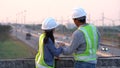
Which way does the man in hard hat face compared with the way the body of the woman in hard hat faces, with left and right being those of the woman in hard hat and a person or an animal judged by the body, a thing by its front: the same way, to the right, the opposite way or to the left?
to the left

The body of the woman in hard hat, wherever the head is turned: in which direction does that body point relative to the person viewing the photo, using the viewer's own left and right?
facing away from the viewer and to the right of the viewer

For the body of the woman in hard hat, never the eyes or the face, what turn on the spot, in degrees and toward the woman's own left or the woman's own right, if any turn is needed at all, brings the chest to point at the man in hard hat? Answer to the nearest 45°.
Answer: approximately 45° to the woman's own right

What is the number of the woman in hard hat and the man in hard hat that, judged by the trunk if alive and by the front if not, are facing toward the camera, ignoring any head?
0

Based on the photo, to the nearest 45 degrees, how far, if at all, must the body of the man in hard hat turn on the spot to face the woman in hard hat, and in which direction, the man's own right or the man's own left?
approximately 45° to the man's own left

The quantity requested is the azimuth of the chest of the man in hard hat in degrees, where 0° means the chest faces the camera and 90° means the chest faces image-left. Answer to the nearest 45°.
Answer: approximately 135°
